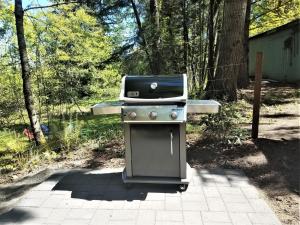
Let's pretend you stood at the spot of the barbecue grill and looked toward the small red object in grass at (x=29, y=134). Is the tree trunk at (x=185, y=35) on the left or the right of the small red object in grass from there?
right

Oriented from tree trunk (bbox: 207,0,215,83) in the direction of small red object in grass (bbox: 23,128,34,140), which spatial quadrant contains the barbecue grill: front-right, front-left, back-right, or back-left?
front-left

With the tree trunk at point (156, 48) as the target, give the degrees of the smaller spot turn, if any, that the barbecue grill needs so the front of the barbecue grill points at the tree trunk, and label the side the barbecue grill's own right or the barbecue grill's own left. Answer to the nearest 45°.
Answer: approximately 180°

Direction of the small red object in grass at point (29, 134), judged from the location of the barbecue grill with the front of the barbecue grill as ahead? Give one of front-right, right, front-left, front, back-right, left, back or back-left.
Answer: back-right

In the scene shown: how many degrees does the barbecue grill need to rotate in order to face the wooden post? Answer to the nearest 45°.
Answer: approximately 135° to its left

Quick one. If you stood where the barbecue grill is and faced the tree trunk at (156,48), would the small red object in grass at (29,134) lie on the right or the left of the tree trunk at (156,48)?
left

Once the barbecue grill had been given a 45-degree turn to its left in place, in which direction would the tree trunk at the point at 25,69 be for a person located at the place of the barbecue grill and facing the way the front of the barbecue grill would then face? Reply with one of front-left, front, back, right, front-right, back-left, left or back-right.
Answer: back

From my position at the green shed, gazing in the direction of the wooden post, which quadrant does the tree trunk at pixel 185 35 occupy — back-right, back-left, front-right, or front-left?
front-right

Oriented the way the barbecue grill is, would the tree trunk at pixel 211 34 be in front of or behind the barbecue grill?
behind

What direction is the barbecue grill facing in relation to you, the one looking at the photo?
facing the viewer
